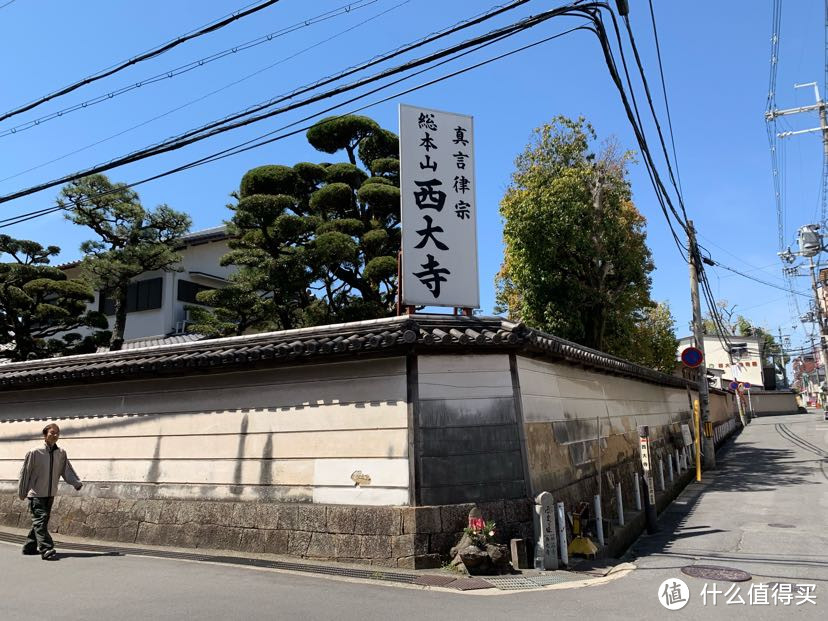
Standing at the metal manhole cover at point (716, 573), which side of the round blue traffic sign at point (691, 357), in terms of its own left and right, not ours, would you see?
front

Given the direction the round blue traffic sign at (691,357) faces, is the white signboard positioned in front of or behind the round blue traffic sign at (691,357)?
in front

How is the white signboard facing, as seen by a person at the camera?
facing the viewer

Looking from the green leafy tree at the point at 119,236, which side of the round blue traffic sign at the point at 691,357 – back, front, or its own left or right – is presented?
right

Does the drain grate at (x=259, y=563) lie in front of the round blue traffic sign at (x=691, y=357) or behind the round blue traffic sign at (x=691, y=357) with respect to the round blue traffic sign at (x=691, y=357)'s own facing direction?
in front

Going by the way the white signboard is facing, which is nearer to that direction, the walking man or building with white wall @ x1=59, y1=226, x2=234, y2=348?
the walking man

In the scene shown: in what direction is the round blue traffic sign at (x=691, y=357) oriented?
toward the camera

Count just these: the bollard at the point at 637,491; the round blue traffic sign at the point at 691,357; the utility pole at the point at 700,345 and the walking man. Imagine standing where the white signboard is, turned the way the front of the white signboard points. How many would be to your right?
1

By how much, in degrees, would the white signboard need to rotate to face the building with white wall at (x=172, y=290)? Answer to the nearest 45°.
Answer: approximately 135° to its right

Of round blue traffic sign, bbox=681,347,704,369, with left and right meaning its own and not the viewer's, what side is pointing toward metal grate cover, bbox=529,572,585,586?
front

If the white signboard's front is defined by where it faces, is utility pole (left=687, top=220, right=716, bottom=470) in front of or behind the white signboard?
behind

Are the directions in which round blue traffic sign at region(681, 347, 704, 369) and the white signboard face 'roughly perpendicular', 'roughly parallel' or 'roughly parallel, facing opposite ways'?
roughly parallel

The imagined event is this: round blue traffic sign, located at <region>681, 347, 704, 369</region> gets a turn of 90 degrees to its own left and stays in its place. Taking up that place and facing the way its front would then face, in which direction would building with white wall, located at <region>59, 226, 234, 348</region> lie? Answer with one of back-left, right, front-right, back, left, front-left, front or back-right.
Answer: back

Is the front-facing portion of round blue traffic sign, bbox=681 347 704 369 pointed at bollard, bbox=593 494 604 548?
yes

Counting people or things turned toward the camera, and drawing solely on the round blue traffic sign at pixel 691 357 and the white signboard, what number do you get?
2
